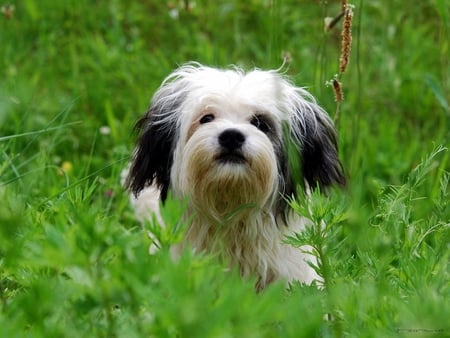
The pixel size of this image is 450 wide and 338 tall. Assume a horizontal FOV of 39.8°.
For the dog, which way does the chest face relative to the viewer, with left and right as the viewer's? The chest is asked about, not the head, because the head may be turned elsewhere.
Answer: facing the viewer
